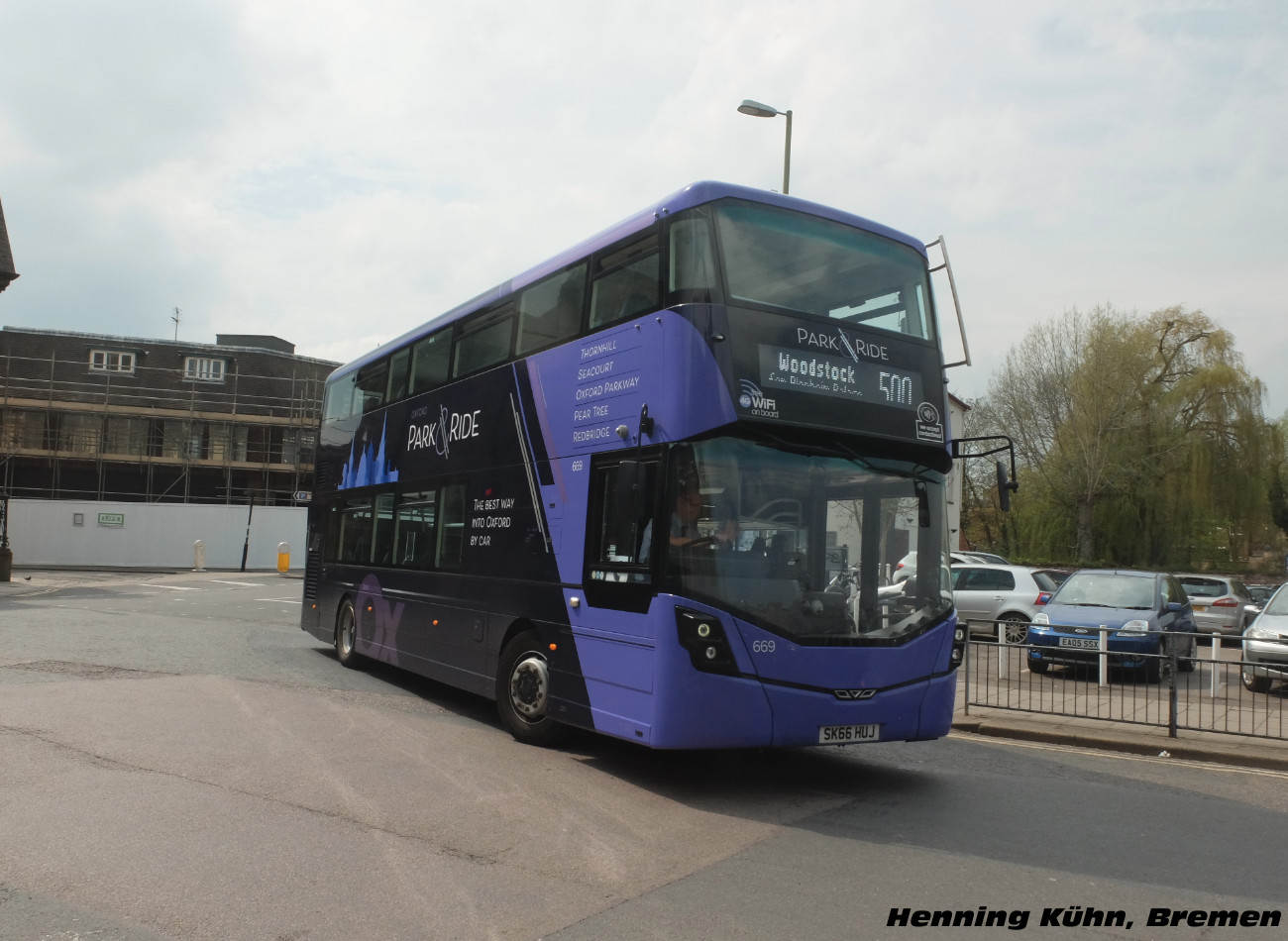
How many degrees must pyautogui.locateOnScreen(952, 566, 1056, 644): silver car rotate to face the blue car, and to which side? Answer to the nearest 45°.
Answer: approximately 135° to its left

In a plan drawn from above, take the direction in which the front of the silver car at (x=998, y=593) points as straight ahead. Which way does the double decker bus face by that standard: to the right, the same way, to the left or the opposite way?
the opposite way

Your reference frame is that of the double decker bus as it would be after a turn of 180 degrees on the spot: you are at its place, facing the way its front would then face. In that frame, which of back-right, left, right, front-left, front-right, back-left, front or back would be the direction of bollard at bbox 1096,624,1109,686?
right

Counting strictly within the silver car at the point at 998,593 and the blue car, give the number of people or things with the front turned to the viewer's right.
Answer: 0

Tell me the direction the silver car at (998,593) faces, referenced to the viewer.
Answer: facing away from the viewer and to the left of the viewer

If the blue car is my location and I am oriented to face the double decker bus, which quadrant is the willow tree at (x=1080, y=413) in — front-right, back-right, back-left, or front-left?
back-right

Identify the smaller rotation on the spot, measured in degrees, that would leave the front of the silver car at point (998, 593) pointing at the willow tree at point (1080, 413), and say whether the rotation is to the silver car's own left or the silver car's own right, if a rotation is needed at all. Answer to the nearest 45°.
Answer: approximately 45° to the silver car's own right

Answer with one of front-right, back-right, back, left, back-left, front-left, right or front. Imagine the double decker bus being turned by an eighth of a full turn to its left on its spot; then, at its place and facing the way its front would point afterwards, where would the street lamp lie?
left

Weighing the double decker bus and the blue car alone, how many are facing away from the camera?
0

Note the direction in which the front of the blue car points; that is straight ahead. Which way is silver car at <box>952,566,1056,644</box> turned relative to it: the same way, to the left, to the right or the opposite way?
to the right

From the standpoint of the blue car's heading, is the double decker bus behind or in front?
in front

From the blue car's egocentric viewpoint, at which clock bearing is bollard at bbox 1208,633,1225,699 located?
The bollard is roughly at 10 o'clock from the blue car.
